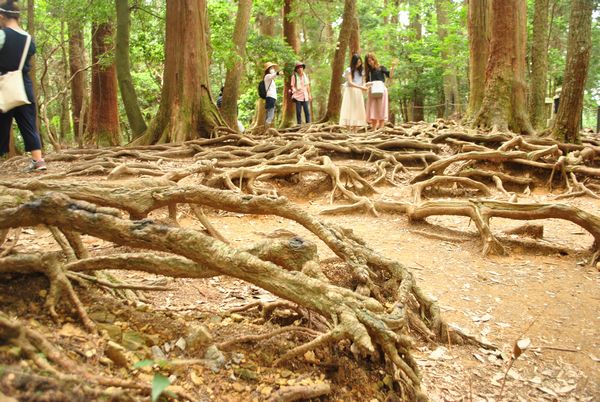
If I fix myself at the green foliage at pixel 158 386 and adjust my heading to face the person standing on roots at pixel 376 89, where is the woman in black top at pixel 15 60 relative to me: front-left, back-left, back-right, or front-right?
front-left

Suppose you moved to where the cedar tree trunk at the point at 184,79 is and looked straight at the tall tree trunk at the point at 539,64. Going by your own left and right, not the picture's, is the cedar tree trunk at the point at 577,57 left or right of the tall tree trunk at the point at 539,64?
right

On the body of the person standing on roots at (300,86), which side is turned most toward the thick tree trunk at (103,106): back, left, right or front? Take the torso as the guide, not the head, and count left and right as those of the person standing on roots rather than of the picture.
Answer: right

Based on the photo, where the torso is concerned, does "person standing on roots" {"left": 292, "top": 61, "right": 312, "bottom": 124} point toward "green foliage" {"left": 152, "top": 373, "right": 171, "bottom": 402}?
yes

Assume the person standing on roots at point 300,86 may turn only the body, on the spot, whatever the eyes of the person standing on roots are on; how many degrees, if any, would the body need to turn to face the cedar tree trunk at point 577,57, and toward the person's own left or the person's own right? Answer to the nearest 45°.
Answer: approximately 45° to the person's own left

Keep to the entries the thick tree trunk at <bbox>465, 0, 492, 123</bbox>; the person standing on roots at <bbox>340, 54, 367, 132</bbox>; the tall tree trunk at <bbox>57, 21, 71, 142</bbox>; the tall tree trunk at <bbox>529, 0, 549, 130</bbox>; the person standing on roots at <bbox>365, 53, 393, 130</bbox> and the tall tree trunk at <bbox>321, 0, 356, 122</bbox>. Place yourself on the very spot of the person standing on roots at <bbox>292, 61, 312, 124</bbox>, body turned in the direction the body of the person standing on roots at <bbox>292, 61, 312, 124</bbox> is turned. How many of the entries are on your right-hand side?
1

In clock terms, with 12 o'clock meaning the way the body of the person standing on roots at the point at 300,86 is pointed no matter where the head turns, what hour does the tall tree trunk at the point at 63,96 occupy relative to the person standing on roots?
The tall tree trunk is roughly at 3 o'clock from the person standing on roots.

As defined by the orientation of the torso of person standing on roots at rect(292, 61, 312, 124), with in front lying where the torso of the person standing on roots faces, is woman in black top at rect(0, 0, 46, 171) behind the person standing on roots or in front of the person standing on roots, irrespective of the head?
in front

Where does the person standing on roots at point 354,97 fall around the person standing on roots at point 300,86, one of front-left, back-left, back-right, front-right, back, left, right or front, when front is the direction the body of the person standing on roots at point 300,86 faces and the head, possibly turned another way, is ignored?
front-left

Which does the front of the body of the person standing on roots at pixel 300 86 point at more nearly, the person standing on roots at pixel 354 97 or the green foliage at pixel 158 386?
the green foliage

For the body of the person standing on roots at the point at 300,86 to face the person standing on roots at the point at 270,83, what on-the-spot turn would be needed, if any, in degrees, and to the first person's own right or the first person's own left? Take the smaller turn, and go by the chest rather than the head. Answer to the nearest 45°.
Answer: approximately 45° to the first person's own right

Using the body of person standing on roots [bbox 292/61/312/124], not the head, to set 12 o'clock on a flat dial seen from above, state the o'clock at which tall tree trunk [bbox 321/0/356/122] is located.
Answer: The tall tree trunk is roughly at 9 o'clock from the person standing on roots.

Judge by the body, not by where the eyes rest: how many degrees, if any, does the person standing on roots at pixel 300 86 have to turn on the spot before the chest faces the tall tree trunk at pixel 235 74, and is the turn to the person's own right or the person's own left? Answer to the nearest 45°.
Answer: approximately 45° to the person's own right
